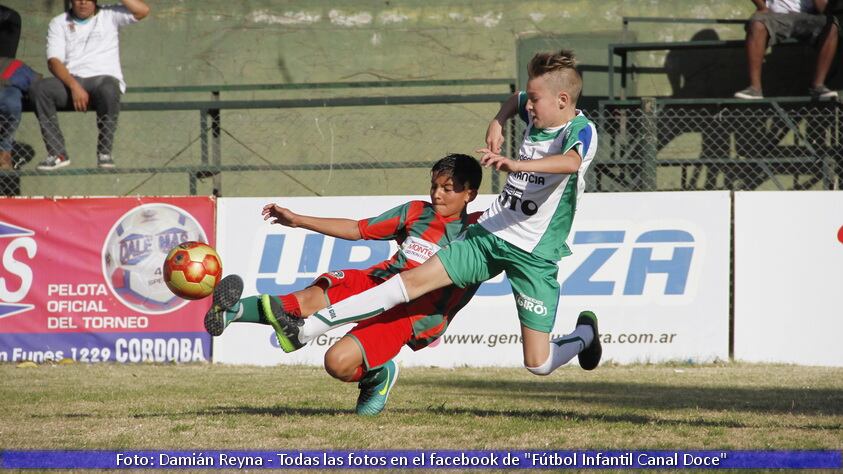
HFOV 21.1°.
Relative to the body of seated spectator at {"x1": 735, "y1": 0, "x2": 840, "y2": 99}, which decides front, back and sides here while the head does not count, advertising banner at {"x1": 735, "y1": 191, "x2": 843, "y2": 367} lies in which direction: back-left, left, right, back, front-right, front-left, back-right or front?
front

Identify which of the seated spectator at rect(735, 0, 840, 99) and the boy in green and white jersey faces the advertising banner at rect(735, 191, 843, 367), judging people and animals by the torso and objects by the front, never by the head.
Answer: the seated spectator

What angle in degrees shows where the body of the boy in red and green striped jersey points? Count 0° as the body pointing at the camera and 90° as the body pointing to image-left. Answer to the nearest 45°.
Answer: approximately 45°

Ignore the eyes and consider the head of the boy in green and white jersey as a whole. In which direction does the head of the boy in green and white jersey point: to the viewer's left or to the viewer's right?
to the viewer's left

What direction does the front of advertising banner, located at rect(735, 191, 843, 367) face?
toward the camera

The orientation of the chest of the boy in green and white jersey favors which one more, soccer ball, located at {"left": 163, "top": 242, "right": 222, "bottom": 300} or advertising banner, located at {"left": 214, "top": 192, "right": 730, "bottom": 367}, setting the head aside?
the soccer ball

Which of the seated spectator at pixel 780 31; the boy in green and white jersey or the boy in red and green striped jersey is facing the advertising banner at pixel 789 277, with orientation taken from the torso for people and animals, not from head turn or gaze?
the seated spectator

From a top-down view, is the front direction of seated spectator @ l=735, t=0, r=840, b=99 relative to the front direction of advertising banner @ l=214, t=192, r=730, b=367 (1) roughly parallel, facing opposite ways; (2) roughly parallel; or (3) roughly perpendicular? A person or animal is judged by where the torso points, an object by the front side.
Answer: roughly parallel

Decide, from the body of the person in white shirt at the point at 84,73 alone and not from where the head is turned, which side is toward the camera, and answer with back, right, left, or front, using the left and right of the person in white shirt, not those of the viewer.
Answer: front
